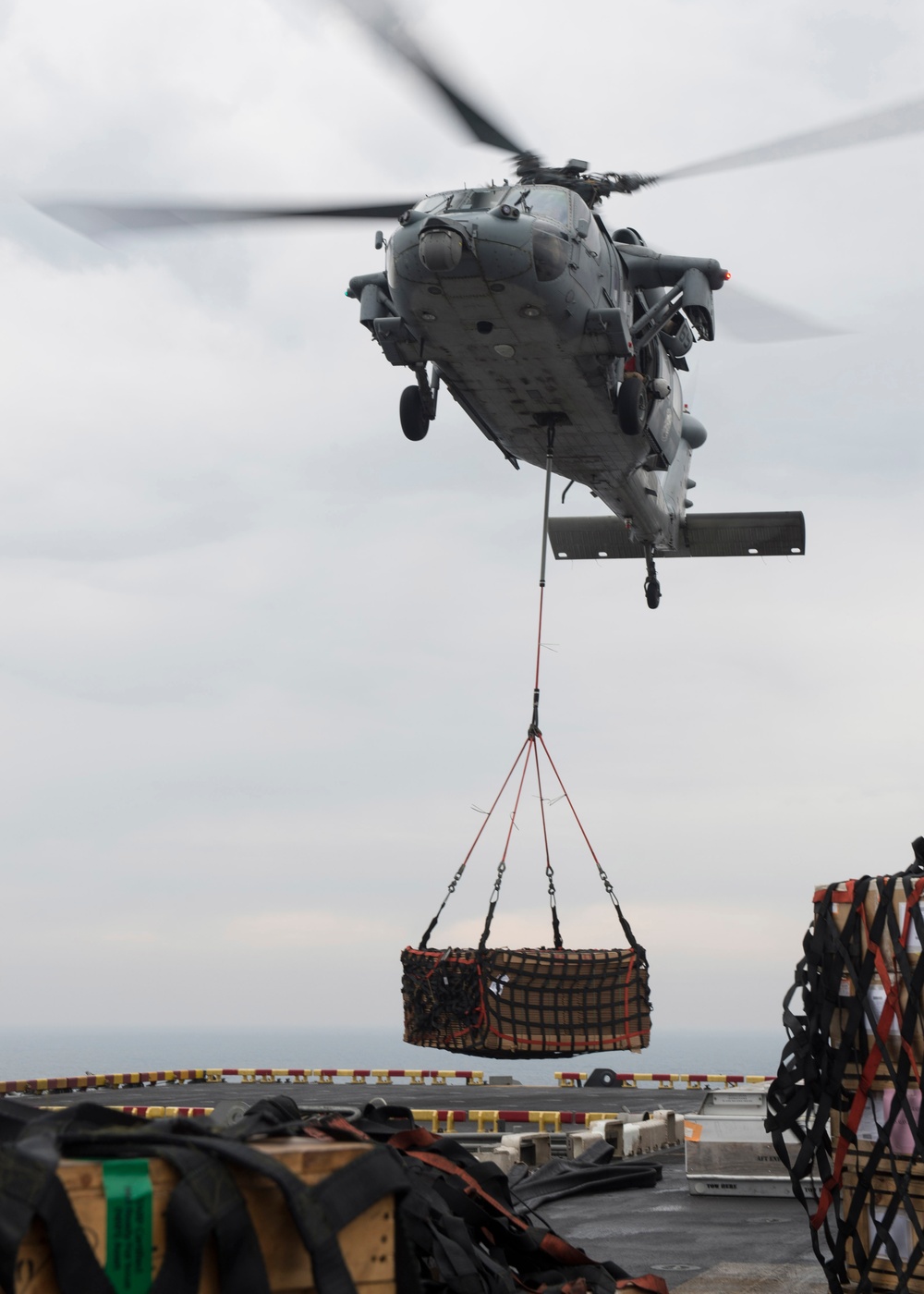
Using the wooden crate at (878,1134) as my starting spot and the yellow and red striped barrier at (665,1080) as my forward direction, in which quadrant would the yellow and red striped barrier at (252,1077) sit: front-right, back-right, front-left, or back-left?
front-left

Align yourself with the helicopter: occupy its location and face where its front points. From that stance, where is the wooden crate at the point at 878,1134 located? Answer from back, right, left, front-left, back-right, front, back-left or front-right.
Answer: front

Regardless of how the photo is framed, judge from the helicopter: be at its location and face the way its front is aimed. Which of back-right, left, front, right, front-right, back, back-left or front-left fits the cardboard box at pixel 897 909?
front

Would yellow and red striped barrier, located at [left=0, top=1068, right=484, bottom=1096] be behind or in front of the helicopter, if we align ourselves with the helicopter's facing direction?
behind

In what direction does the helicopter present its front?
toward the camera

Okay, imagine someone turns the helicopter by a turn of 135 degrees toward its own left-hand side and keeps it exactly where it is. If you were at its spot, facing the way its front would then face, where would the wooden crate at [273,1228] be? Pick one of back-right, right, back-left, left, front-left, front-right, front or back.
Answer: back-right
